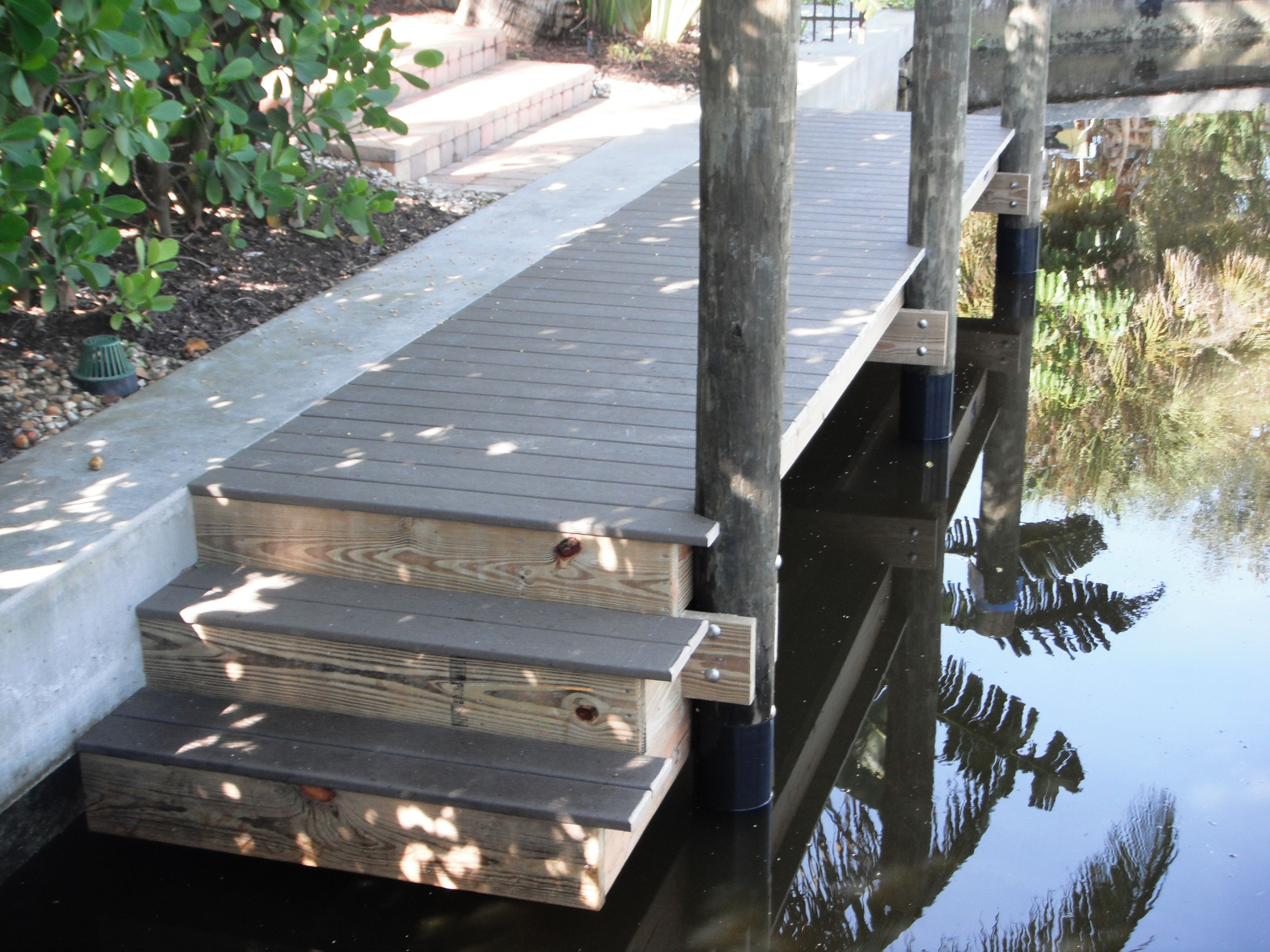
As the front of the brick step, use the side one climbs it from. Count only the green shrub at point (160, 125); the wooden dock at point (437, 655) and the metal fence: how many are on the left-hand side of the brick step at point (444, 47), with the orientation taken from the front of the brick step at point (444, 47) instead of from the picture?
1

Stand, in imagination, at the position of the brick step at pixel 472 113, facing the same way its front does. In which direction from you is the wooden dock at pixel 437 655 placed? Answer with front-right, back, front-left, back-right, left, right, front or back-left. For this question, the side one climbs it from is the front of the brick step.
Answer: front-right

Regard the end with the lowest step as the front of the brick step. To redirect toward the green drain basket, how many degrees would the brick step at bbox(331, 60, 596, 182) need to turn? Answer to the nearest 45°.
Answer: approximately 45° to its right

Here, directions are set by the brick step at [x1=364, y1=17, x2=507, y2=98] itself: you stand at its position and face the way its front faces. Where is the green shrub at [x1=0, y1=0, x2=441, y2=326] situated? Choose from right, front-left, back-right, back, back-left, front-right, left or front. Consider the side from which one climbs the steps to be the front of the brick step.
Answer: front-right

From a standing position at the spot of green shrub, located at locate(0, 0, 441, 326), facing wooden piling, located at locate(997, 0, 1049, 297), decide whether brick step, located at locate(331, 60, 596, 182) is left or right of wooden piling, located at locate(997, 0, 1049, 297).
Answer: left

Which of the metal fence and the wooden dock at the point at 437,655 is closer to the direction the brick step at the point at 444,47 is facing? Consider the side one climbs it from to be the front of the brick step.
the wooden dock

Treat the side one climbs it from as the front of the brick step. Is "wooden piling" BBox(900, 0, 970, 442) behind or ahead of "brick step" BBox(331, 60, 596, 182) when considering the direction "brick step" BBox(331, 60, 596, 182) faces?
ahead

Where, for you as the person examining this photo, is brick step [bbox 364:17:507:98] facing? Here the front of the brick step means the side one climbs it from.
facing the viewer and to the right of the viewer

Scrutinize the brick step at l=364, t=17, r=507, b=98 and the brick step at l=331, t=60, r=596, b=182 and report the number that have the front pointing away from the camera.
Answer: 0

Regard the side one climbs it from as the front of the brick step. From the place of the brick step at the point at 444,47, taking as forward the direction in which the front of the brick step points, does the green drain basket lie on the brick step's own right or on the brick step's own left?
on the brick step's own right

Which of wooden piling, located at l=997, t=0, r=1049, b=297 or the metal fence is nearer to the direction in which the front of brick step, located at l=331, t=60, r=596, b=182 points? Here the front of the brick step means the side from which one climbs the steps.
the wooden piling

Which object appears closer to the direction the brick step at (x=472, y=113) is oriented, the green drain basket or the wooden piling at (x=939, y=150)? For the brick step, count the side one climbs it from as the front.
the wooden piling

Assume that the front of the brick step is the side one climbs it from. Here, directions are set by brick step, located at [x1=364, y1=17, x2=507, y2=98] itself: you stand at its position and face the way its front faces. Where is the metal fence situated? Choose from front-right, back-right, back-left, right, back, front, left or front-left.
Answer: left
